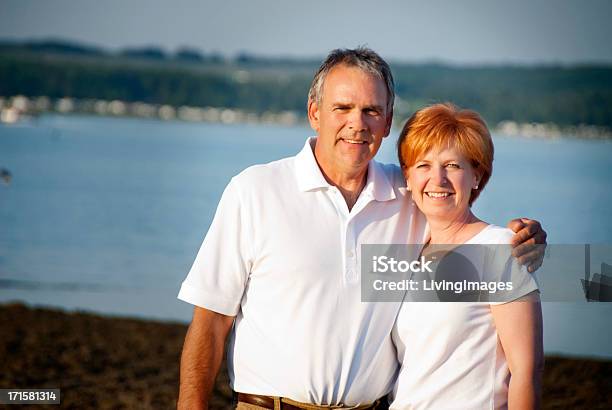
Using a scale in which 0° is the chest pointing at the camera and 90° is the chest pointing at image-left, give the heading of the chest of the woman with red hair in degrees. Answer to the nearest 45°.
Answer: approximately 45°

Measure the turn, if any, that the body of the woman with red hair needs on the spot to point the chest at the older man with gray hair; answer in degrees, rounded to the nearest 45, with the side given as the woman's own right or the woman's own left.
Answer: approximately 45° to the woman's own right
